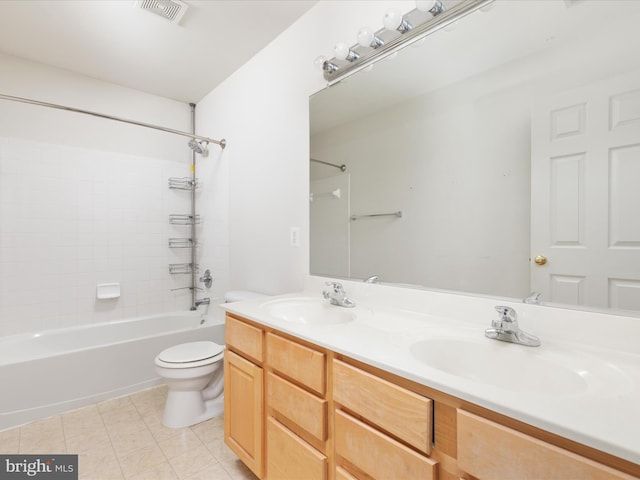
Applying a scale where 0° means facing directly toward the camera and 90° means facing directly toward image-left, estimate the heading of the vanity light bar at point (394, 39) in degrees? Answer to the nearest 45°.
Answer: approximately 45°

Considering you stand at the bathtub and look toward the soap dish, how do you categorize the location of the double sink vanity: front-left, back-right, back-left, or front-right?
back-right

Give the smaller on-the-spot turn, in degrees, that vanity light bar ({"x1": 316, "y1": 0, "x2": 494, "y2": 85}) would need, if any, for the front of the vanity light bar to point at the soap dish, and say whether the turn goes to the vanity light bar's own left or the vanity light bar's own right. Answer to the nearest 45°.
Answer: approximately 45° to the vanity light bar's own right

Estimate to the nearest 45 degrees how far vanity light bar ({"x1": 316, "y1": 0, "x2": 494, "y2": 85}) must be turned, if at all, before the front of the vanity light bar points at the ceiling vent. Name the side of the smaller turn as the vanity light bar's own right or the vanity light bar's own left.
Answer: approximately 45° to the vanity light bar's own right

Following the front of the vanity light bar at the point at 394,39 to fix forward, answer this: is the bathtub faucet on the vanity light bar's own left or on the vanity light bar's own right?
on the vanity light bar's own right
